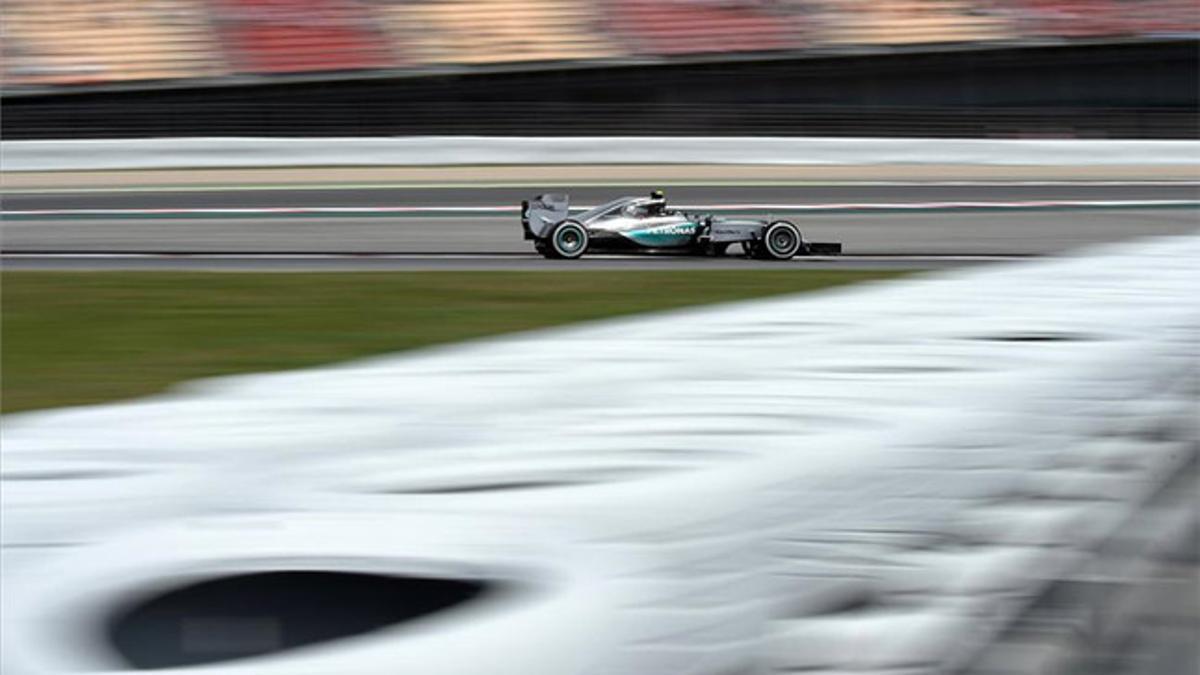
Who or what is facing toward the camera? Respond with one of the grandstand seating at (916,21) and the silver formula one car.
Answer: the grandstand seating

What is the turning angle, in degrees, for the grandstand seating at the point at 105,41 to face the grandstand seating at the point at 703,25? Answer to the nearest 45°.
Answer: approximately 90° to its left

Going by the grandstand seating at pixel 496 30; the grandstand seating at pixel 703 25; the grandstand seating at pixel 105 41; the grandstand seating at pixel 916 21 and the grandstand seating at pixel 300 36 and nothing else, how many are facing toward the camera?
5

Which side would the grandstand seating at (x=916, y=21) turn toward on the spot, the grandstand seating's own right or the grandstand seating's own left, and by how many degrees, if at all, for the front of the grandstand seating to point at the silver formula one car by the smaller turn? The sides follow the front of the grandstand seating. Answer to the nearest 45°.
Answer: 0° — it already faces it

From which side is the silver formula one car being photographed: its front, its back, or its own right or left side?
right

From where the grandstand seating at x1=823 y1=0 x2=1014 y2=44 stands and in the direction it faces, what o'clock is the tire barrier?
The tire barrier is roughly at 12 o'clock from the grandstand seating.

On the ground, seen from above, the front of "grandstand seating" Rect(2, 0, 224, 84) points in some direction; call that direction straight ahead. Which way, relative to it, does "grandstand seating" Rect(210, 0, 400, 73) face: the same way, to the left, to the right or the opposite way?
the same way

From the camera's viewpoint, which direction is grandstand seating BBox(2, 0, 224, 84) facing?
toward the camera

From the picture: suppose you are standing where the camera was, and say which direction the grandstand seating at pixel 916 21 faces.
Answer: facing the viewer

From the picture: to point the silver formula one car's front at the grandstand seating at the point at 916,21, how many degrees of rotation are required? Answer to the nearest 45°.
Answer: approximately 45° to its left

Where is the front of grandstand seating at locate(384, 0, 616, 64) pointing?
toward the camera

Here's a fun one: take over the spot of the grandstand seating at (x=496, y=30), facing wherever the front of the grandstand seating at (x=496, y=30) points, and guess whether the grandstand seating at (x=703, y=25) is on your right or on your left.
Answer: on your left
